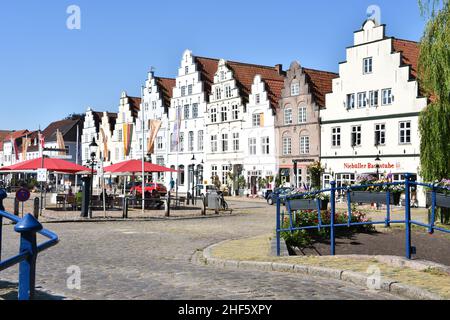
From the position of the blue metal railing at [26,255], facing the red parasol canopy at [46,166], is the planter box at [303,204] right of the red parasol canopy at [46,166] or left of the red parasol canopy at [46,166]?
right

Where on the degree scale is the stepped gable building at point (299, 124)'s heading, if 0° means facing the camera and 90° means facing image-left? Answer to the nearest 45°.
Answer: approximately 45°

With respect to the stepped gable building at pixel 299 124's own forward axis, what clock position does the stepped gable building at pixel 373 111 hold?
the stepped gable building at pixel 373 111 is roughly at 9 o'clock from the stepped gable building at pixel 299 124.

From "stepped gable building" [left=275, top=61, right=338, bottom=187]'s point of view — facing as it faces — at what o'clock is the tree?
The tree is roughly at 10 o'clock from the stepped gable building.

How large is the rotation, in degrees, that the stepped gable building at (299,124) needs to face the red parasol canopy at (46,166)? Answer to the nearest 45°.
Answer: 0° — it already faces it

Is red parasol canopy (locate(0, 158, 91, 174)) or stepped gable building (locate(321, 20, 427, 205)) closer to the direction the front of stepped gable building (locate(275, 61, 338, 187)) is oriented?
the red parasol canopy

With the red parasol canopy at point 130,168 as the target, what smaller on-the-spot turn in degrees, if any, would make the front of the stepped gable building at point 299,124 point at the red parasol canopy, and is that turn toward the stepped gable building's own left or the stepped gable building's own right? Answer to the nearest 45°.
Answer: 0° — it already faces it

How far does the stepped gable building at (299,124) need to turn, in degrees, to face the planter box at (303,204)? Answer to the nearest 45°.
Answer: approximately 45° to its left
